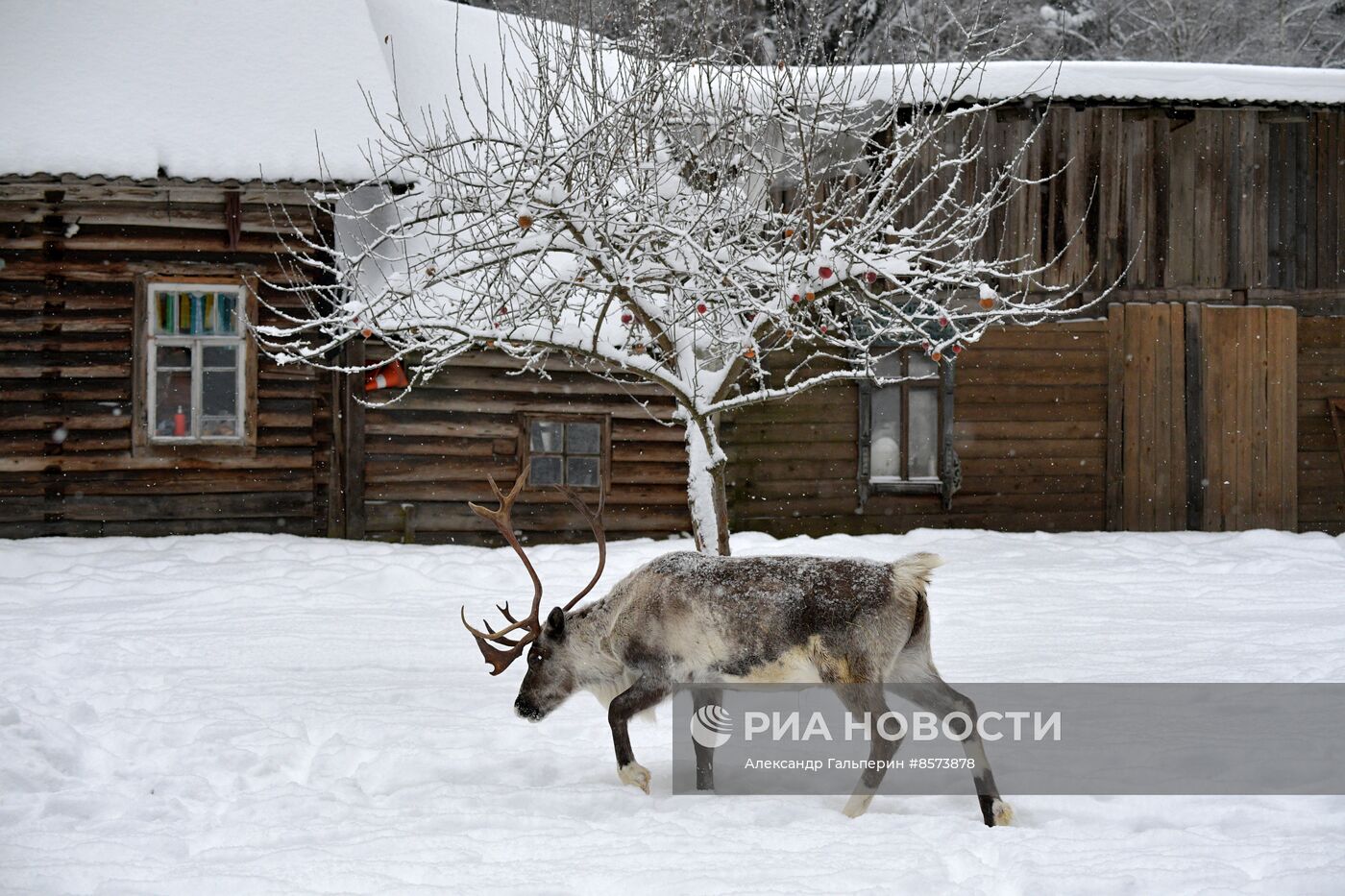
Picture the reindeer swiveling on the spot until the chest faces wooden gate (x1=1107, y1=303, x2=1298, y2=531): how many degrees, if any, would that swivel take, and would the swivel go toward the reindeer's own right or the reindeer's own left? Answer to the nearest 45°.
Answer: approximately 135° to the reindeer's own right

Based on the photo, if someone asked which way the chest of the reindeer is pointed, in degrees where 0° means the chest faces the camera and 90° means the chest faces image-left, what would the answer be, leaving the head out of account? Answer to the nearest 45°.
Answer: approximately 90°

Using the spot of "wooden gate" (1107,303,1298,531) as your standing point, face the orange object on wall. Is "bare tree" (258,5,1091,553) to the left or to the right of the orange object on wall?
left

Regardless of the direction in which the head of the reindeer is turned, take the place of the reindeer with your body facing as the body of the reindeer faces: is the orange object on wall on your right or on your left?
on your right

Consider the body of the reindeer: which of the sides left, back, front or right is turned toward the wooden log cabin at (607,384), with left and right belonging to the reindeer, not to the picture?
right

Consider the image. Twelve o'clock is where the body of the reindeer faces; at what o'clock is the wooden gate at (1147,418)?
The wooden gate is roughly at 4 o'clock from the reindeer.

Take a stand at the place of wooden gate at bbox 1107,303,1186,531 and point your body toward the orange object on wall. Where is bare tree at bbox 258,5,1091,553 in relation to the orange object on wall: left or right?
left

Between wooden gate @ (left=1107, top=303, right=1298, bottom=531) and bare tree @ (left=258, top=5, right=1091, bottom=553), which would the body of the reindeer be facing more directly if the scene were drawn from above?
the bare tree

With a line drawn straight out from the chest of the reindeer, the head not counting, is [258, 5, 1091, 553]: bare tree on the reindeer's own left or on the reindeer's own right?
on the reindeer's own right
